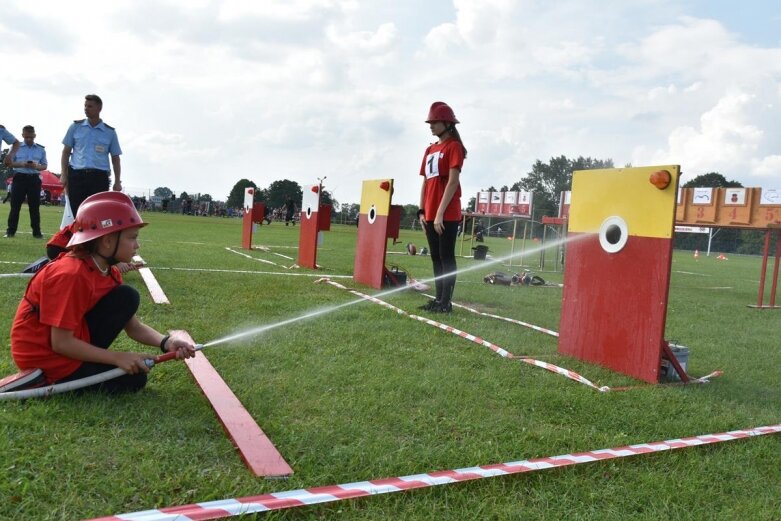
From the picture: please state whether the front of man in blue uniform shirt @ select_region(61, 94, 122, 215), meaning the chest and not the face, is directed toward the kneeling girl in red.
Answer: yes

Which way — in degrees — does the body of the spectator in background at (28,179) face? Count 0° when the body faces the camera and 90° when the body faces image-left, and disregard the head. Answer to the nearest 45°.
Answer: approximately 0°

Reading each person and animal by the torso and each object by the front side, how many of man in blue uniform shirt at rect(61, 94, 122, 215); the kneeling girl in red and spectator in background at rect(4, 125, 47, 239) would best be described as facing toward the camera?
2

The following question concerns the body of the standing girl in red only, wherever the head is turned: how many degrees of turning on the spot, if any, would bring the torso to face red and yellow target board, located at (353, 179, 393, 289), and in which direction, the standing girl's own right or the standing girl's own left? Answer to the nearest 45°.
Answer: approximately 90° to the standing girl's own right

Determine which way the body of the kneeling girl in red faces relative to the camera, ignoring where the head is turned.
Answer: to the viewer's right

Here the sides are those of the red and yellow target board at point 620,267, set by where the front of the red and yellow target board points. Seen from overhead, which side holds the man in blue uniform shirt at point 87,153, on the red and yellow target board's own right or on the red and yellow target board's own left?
on the red and yellow target board's own right

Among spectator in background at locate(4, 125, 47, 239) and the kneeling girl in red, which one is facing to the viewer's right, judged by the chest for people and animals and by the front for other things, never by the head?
the kneeling girl in red

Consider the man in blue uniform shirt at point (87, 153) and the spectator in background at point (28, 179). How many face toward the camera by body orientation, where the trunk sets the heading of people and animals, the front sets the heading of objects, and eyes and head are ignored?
2

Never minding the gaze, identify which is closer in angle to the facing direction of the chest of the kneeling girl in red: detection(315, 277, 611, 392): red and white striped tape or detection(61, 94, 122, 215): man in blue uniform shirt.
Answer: the red and white striped tape

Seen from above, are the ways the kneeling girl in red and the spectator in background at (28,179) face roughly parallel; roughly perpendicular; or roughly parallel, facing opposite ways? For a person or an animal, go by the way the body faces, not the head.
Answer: roughly perpendicular

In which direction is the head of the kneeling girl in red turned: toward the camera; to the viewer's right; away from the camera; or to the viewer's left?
to the viewer's right

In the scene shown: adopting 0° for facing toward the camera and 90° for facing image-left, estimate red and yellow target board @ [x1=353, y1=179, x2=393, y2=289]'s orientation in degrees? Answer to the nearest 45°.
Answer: approximately 45°
